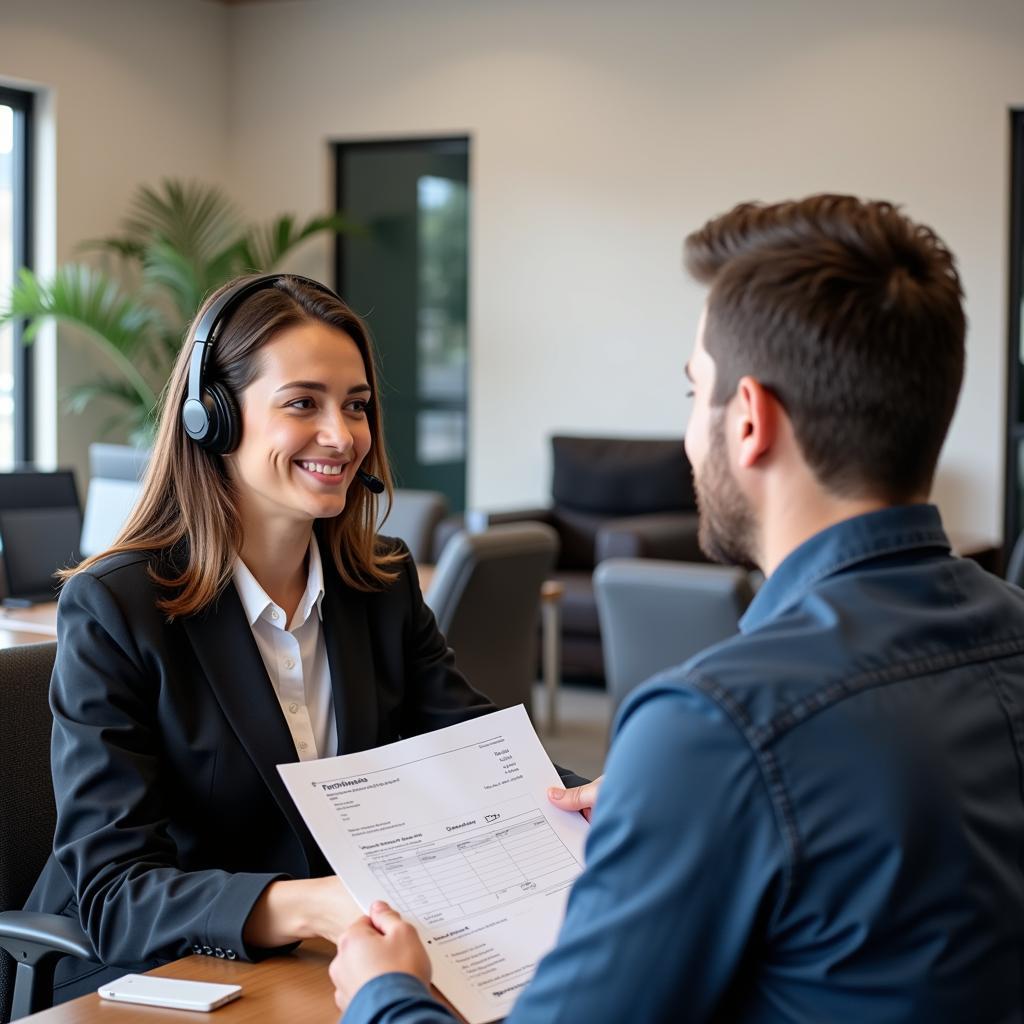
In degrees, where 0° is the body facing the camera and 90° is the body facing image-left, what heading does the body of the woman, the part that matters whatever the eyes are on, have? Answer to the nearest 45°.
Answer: approximately 315°

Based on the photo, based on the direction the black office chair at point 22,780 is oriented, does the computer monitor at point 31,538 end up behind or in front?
behind

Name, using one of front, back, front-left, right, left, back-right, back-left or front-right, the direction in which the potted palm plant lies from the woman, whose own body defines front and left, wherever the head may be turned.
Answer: back-left

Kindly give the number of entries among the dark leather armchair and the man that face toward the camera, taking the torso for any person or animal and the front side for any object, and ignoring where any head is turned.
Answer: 1

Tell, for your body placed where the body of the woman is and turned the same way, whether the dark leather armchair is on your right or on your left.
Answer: on your left

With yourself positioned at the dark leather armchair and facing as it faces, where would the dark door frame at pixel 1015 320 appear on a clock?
The dark door frame is roughly at 9 o'clock from the dark leather armchair.

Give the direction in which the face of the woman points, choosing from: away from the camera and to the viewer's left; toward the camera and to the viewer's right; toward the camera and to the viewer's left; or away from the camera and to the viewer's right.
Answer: toward the camera and to the viewer's right

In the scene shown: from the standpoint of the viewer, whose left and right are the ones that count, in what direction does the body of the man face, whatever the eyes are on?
facing away from the viewer and to the left of the viewer

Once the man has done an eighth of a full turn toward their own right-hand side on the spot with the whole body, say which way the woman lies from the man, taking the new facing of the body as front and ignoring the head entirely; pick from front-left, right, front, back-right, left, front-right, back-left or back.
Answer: front-left

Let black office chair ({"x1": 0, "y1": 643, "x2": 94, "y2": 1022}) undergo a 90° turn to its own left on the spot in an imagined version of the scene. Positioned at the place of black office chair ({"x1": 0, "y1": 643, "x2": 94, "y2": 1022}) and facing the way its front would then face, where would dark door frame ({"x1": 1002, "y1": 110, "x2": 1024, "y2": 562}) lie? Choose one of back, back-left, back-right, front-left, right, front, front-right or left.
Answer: front

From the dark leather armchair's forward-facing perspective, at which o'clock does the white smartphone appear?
The white smartphone is roughly at 12 o'clock from the dark leather armchair.

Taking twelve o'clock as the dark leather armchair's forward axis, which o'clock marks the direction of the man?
The man is roughly at 12 o'clock from the dark leather armchair.

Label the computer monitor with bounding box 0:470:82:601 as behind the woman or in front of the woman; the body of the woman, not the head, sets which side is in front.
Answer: behind

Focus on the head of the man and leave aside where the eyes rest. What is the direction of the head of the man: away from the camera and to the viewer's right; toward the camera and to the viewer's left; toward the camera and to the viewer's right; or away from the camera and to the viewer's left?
away from the camera and to the viewer's left

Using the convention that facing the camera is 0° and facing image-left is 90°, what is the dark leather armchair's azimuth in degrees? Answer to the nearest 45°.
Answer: approximately 0°

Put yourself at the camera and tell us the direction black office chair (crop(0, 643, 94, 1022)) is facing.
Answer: facing the viewer and to the right of the viewer
